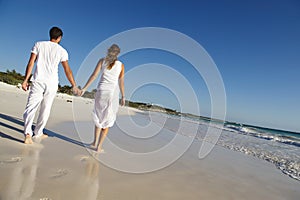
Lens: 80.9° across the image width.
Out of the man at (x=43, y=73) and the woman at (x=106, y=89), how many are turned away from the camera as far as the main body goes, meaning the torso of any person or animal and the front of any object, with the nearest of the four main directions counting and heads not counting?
2

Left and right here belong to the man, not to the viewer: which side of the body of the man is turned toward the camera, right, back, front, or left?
back

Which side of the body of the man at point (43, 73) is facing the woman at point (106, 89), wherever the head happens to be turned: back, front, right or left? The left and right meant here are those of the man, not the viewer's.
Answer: right

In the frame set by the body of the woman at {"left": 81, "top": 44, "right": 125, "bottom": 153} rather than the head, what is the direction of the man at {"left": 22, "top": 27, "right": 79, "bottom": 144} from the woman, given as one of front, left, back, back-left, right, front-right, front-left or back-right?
left

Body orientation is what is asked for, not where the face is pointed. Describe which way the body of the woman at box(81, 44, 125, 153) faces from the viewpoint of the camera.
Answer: away from the camera
